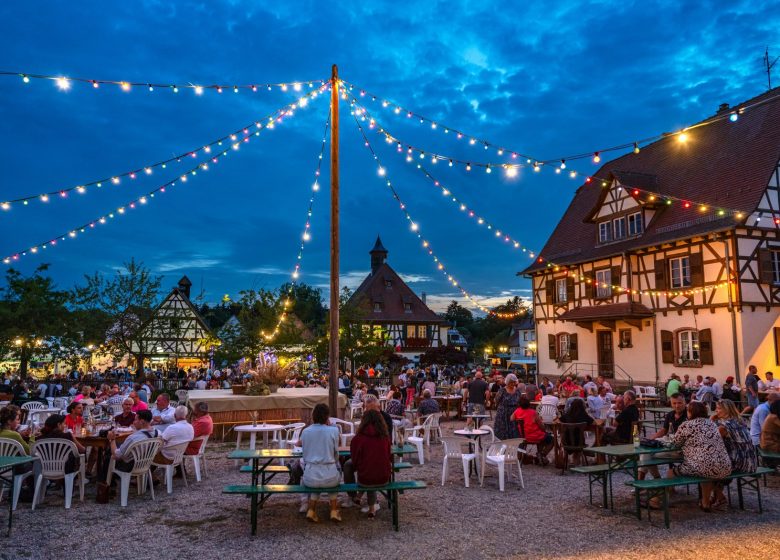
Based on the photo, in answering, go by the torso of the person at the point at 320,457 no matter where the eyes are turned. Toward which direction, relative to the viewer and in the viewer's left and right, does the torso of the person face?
facing away from the viewer

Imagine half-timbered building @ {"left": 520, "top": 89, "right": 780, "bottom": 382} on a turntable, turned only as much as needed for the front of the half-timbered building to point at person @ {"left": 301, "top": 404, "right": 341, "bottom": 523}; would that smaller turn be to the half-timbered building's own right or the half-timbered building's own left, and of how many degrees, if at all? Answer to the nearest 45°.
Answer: approximately 45° to the half-timbered building's own left

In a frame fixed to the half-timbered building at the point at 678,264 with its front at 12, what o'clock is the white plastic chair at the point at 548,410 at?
The white plastic chair is roughly at 11 o'clock from the half-timbered building.

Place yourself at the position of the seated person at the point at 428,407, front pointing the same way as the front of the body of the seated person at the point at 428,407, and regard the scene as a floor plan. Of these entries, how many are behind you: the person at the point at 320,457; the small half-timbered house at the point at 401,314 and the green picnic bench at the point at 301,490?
2

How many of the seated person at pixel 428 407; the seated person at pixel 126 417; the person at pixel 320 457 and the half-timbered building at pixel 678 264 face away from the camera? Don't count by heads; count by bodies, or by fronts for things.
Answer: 2

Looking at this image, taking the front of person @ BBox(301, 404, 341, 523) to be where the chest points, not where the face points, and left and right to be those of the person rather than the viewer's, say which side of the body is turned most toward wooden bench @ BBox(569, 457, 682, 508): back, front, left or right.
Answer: right

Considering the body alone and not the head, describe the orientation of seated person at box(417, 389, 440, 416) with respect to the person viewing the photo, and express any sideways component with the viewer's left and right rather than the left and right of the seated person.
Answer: facing away from the viewer

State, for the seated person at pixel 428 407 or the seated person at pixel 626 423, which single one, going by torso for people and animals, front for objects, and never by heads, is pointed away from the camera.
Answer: the seated person at pixel 428 407

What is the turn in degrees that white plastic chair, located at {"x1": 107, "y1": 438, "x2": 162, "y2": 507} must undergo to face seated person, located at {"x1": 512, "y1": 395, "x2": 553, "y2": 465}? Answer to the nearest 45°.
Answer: approximately 135° to its right

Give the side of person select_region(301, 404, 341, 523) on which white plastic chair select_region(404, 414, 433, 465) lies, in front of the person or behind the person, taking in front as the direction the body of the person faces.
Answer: in front
